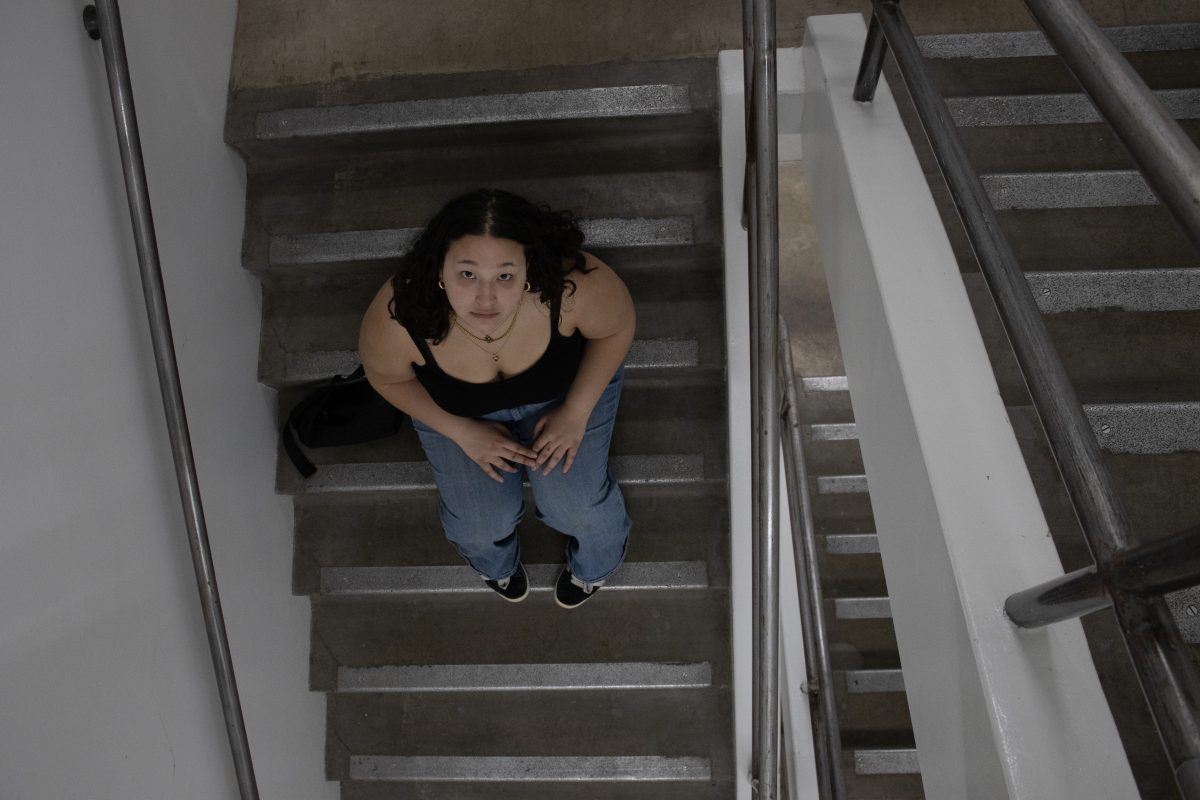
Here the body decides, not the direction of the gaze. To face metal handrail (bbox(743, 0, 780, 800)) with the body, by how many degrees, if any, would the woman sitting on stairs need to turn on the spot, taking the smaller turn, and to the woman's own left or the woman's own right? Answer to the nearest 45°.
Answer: approximately 45° to the woman's own left

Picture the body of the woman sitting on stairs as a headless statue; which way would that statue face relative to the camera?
toward the camera
